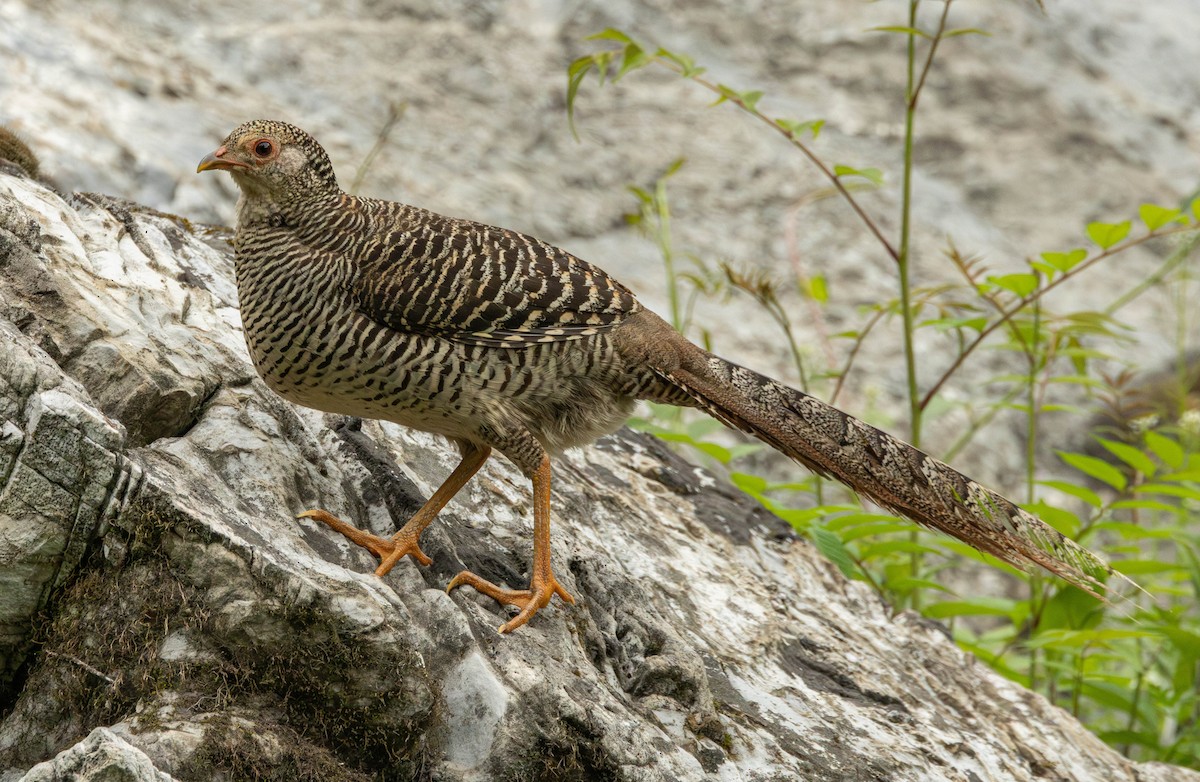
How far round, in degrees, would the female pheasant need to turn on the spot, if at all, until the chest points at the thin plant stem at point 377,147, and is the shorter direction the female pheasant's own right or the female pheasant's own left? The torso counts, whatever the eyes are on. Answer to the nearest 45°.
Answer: approximately 45° to the female pheasant's own right

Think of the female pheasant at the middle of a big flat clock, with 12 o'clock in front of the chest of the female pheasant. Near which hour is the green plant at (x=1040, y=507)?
The green plant is roughly at 5 o'clock from the female pheasant.

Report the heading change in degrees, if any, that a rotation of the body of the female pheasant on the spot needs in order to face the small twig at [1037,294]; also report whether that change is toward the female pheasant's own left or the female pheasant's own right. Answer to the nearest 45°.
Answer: approximately 135° to the female pheasant's own right

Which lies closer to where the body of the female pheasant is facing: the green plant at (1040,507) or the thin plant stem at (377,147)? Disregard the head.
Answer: the thin plant stem

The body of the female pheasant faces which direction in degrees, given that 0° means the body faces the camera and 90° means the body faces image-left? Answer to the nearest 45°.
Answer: approximately 90°
